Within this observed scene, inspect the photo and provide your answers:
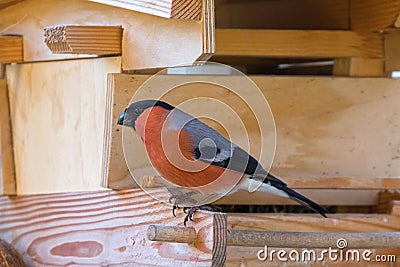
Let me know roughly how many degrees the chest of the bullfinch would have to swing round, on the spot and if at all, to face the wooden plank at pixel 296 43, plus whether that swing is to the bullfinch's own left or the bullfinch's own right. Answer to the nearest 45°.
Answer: approximately 135° to the bullfinch's own right

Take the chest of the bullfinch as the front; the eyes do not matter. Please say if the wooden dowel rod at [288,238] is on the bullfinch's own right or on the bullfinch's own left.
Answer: on the bullfinch's own left

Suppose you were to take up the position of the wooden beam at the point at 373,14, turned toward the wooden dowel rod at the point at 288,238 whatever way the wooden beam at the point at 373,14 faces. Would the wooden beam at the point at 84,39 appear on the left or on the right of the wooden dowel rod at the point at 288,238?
right

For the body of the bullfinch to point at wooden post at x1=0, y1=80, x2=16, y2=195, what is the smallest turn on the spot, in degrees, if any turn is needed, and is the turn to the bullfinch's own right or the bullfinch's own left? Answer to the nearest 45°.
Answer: approximately 45° to the bullfinch's own right

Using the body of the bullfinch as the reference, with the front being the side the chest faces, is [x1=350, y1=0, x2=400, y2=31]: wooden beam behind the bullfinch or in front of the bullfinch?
behind

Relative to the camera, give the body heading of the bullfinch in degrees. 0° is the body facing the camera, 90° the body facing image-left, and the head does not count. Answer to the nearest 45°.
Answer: approximately 90°
